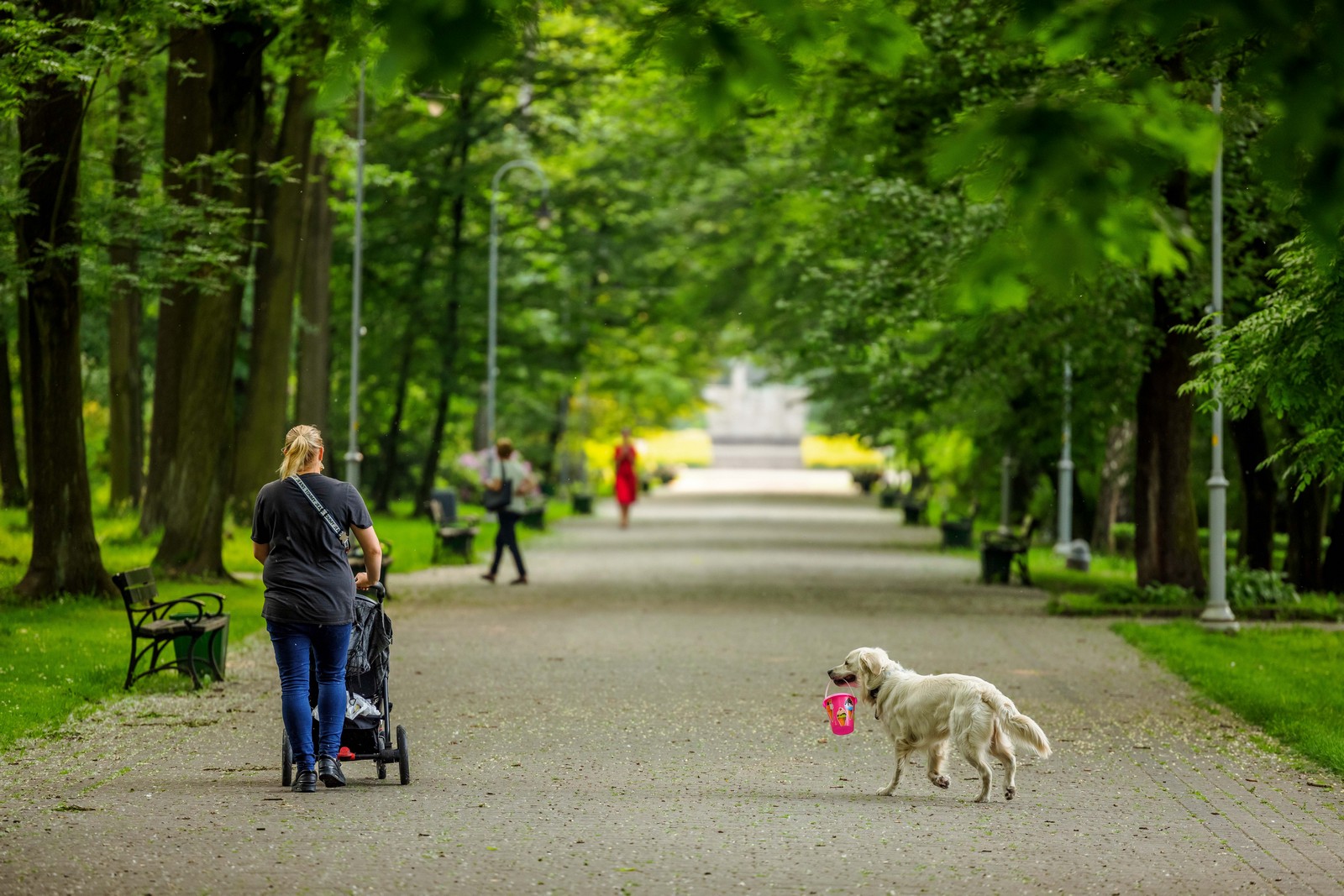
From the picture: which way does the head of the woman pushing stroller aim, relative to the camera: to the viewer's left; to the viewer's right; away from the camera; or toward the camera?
away from the camera

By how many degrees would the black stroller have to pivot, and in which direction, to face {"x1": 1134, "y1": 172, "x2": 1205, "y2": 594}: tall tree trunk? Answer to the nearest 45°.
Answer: approximately 45° to its right

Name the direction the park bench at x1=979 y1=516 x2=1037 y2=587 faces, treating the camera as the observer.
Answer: facing to the left of the viewer

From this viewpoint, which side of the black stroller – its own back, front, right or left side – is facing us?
back

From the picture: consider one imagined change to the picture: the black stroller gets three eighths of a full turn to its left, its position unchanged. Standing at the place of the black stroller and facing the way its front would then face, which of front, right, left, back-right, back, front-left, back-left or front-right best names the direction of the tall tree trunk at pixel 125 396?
back-right

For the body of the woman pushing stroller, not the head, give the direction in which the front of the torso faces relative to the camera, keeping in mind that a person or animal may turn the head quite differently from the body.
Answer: away from the camera
